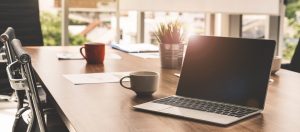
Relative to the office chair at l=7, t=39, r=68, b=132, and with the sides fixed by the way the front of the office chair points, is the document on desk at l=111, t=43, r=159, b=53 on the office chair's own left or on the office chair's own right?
on the office chair's own left

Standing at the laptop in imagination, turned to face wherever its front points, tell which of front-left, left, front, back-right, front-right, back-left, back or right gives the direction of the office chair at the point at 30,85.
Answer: front-right

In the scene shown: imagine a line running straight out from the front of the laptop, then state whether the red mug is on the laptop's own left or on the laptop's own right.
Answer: on the laptop's own right

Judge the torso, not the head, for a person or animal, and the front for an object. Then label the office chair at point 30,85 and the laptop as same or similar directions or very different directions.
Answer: very different directions

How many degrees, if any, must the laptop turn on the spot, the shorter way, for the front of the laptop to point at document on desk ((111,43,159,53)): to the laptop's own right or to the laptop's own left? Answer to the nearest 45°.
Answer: approximately 135° to the laptop's own right

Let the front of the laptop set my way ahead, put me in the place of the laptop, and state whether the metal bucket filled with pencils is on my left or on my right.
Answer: on my right

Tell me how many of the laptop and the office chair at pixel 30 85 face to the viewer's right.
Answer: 1

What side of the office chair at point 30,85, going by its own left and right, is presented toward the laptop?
front

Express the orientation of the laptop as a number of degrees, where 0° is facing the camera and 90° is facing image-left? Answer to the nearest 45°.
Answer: approximately 45°

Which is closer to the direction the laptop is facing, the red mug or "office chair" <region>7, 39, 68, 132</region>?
the office chair

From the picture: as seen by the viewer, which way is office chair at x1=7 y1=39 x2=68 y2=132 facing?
to the viewer's right

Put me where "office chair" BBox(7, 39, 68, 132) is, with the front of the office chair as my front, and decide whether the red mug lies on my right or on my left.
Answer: on my left
